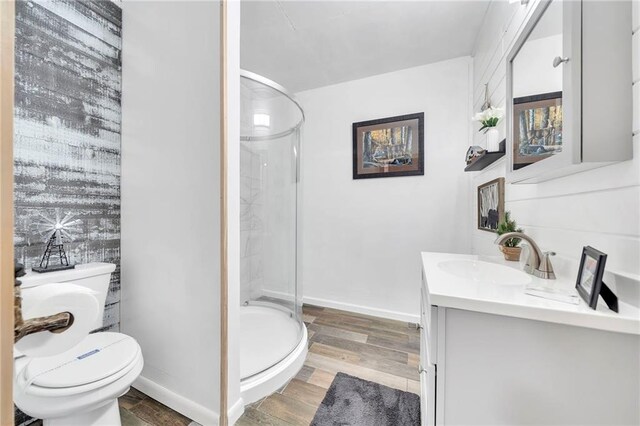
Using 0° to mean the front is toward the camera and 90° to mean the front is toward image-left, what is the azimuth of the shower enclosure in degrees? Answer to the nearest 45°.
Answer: approximately 315°

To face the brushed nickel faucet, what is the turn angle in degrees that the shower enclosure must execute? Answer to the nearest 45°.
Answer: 0° — it already faces it

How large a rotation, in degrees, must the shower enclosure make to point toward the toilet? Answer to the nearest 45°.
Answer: approximately 90° to its right

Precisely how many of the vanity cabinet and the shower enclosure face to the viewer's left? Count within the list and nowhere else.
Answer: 1

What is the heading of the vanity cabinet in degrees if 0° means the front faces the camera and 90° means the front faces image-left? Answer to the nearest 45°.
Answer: approximately 90°

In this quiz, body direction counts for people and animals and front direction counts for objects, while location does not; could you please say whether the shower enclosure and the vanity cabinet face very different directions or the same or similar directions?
very different directions

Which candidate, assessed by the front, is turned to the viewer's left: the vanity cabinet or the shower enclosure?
the vanity cabinet
